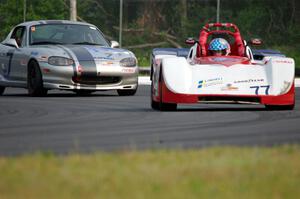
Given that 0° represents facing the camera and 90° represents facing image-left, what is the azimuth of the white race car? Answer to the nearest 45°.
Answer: approximately 0°

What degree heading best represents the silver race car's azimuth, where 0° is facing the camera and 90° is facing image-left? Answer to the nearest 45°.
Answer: approximately 315°

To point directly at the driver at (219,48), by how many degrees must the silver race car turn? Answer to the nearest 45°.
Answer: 0° — it already faces them
